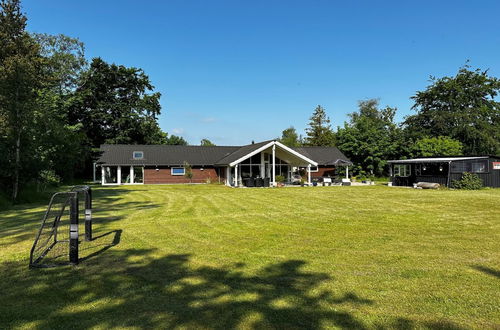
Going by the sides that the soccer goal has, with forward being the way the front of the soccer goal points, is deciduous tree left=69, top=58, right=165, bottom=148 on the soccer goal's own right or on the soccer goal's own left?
on the soccer goal's own left

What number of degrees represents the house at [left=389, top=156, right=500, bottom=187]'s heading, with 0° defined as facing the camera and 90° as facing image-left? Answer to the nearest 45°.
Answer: approximately 45°

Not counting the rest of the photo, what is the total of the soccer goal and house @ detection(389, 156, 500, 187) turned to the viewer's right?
1

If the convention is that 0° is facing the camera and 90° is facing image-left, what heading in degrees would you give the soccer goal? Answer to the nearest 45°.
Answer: approximately 270°

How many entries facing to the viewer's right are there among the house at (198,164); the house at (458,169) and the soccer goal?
1

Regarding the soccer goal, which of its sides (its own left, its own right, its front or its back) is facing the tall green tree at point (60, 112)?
left

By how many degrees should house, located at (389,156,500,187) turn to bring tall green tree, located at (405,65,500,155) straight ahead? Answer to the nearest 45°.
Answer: approximately 135° to its right

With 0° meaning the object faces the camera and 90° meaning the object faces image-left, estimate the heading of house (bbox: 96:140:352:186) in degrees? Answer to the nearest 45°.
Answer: approximately 0°

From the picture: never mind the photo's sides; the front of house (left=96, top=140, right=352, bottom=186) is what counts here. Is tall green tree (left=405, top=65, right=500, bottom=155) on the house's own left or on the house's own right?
on the house's own left
